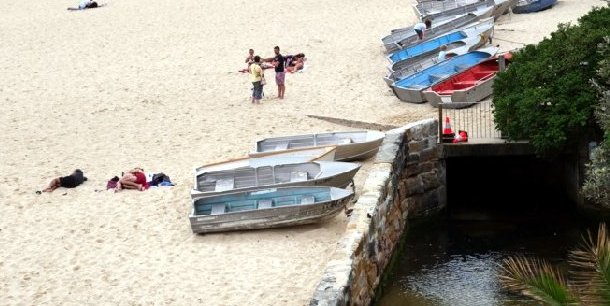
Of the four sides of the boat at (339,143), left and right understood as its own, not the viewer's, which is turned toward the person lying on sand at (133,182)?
back

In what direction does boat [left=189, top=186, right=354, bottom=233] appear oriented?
to the viewer's right

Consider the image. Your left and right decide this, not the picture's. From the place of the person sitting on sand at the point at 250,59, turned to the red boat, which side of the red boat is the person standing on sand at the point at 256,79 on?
right

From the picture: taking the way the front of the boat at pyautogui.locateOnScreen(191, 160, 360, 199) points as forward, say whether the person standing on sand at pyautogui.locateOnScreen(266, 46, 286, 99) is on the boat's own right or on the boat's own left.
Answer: on the boat's own left

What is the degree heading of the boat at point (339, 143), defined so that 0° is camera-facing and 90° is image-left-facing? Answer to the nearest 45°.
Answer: approximately 270°

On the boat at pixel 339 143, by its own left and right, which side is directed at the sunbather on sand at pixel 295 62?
left

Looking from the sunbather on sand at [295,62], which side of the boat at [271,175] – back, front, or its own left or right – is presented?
left

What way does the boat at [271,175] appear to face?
to the viewer's right
